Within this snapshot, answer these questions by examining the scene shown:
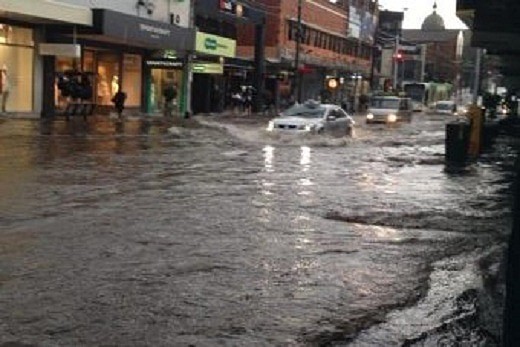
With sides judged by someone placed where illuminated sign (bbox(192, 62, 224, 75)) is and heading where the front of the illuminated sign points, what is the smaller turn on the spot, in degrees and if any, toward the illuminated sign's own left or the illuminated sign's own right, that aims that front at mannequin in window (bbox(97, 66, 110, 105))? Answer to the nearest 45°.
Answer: approximately 45° to the illuminated sign's own right

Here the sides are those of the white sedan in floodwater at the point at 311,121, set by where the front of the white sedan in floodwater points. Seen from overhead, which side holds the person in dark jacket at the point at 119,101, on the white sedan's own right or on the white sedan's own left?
on the white sedan's own right

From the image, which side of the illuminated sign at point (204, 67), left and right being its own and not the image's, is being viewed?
front

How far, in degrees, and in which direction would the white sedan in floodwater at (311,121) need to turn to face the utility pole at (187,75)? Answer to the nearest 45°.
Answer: approximately 90° to its right

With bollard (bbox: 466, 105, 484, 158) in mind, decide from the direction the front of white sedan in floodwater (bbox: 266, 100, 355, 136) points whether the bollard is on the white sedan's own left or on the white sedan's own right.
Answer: on the white sedan's own left

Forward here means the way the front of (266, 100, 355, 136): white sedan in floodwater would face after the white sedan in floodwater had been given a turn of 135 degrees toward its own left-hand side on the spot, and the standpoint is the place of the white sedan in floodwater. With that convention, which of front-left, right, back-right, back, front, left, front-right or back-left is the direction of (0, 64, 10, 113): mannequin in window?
back

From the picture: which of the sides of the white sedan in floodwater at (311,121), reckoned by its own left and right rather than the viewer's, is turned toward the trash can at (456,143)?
left

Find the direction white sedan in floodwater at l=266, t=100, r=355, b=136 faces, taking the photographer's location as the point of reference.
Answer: facing the viewer and to the left of the viewer

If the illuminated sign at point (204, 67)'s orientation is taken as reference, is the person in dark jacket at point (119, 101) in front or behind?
in front
